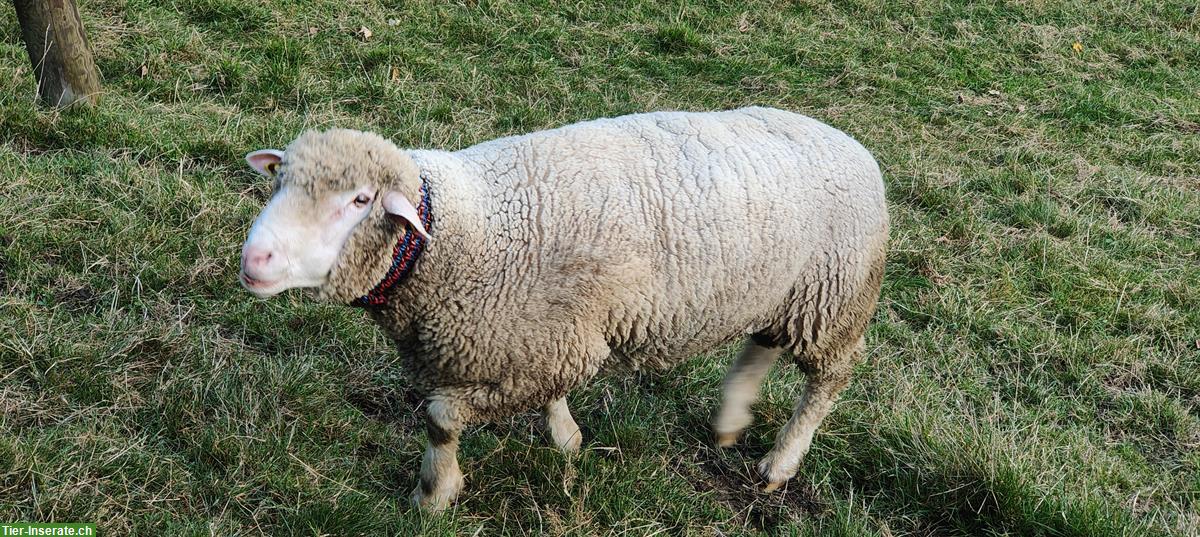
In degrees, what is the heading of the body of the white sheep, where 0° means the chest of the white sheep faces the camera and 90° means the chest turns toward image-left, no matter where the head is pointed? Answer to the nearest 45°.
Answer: approximately 90°

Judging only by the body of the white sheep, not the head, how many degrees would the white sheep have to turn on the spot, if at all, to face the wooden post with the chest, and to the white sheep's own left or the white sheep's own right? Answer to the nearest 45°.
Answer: approximately 45° to the white sheep's own right
